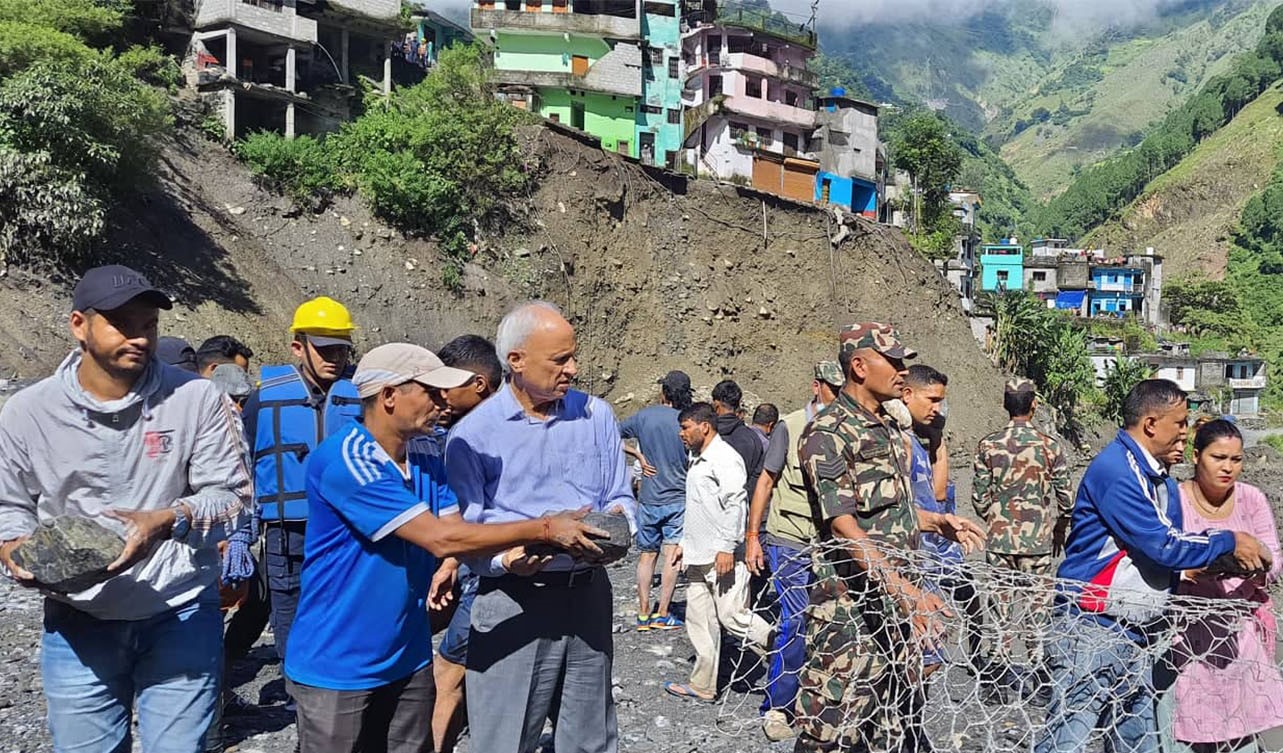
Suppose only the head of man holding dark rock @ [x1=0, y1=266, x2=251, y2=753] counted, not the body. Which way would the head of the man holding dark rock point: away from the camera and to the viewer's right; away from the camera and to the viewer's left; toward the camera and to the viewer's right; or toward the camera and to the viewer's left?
toward the camera and to the viewer's right

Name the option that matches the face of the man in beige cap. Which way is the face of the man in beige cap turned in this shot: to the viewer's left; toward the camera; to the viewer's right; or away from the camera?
to the viewer's right

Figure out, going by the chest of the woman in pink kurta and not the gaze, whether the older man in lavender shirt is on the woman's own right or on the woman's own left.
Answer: on the woman's own right

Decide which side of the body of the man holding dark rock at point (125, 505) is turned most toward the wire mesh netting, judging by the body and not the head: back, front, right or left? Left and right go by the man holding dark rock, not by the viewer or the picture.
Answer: left

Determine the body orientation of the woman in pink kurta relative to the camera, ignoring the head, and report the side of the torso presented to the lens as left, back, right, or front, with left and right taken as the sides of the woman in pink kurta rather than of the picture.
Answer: front

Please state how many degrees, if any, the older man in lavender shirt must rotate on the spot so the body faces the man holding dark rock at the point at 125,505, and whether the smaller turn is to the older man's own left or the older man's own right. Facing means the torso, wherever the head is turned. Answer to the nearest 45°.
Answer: approximately 135° to the older man's own right

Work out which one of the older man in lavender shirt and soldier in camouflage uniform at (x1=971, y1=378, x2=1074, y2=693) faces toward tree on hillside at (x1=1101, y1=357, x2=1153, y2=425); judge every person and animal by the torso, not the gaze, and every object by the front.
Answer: the soldier in camouflage uniform

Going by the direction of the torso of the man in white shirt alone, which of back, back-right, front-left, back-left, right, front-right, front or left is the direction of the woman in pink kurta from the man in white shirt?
back-left

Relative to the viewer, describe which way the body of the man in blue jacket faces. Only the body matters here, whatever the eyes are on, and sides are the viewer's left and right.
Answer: facing to the right of the viewer

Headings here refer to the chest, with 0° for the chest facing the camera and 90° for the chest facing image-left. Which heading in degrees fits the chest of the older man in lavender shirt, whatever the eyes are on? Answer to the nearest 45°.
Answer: approximately 315°

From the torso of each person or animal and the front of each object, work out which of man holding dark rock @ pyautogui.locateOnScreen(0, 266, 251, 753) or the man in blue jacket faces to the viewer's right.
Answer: the man in blue jacket

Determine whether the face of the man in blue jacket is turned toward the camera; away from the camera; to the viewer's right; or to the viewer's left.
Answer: to the viewer's right

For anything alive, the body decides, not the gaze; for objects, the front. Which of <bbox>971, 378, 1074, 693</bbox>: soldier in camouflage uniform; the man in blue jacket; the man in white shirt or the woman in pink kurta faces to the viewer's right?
the man in blue jacket

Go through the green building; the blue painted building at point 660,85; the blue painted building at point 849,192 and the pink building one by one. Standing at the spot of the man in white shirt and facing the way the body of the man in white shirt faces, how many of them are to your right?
4

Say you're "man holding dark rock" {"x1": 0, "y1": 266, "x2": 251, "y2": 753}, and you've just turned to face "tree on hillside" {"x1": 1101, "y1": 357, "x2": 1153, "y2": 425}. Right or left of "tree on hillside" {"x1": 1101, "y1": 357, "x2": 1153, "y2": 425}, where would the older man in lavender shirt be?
right

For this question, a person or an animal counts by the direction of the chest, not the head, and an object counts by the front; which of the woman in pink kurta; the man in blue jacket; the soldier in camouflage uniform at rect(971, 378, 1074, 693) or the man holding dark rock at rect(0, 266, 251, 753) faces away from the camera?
the soldier in camouflage uniform

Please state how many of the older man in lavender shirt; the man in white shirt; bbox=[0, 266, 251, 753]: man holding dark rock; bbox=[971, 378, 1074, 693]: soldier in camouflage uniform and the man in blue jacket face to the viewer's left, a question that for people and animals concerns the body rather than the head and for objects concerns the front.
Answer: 1
